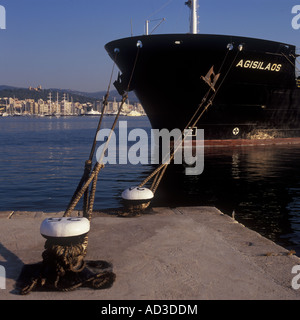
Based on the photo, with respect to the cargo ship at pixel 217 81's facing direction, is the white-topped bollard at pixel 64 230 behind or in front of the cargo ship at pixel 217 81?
in front

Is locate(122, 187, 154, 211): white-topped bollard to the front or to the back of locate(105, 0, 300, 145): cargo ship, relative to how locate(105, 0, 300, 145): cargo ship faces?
to the front
